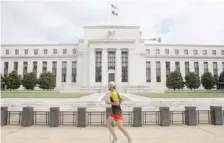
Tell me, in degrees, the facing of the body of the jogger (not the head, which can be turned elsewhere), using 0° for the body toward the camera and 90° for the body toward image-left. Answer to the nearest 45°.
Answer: approximately 90°

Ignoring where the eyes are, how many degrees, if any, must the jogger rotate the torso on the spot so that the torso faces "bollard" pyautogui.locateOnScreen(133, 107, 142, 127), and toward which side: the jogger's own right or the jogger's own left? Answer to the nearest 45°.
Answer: approximately 90° to the jogger's own right

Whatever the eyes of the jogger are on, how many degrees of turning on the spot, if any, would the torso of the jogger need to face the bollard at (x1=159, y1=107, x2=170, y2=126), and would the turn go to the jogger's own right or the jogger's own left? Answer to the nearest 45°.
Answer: approximately 135° to the jogger's own right

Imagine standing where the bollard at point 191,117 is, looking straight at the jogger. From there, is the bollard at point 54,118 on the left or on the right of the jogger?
right

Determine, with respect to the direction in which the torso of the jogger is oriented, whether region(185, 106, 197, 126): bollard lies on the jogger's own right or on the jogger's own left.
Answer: on the jogger's own right

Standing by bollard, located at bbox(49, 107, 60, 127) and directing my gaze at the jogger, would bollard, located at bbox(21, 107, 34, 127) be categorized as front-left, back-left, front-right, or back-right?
back-right

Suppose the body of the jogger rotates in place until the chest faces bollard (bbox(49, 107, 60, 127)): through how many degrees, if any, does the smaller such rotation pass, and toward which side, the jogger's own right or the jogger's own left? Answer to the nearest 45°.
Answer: approximately 45° to the jogger's own right

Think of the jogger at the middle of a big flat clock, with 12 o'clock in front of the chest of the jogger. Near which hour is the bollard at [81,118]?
The bollard is roughly at 2 o'clock from the jogger.

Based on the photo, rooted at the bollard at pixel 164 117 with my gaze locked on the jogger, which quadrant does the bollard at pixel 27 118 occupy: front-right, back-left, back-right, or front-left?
front-right

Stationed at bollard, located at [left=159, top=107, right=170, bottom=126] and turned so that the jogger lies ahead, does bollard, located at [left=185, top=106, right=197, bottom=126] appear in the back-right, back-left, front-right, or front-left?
back-left
